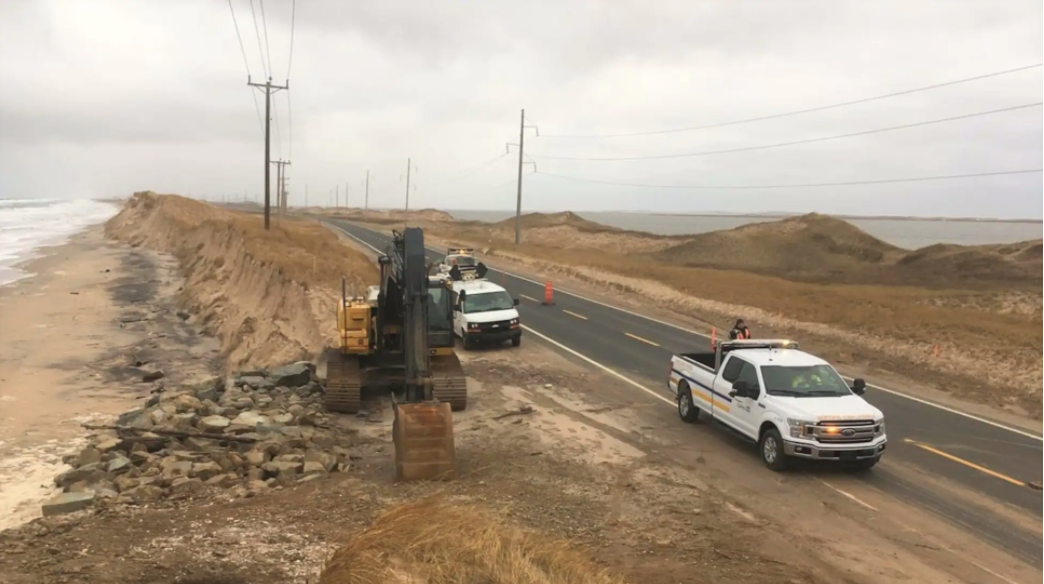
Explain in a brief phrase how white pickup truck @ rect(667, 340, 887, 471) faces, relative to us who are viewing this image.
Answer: facing the viewer and to the right of the viewer

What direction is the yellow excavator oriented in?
toward the camera

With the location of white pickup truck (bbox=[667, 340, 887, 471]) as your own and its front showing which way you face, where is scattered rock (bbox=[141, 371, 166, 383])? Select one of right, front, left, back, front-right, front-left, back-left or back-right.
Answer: back-right

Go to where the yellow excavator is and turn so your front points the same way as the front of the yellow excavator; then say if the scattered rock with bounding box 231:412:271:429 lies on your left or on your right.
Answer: on your right

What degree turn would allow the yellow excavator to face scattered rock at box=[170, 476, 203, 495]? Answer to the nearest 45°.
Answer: approximately 45° to its right

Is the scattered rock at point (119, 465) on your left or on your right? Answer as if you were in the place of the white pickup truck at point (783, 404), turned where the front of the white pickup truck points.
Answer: on your right

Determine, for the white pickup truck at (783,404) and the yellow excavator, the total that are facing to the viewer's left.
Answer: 0

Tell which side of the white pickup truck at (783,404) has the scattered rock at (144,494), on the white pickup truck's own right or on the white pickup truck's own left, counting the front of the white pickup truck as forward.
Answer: on the white pickup truck's own right

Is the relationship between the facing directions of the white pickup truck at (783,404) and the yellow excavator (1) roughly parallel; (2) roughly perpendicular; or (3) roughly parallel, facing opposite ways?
roughly parallel

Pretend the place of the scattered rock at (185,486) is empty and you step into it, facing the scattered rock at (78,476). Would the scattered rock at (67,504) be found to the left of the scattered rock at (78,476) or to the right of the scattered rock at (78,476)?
left
